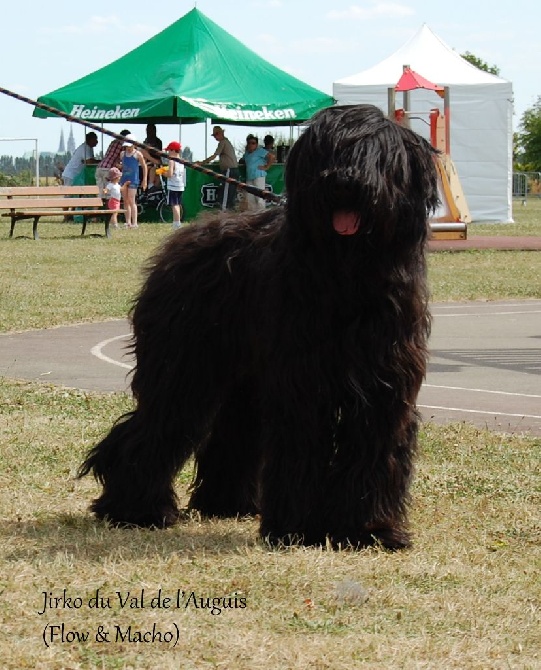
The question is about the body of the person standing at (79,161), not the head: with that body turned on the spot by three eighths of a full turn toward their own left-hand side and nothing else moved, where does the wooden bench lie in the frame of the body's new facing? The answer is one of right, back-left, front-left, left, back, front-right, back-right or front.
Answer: back-left

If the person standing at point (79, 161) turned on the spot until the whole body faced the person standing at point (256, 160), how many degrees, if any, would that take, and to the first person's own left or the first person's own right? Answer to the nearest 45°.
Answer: approximately 45° to the first person's own right

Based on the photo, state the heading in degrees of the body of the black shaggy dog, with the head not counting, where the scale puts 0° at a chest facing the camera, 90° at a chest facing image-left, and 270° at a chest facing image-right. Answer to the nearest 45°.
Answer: approximately 315°

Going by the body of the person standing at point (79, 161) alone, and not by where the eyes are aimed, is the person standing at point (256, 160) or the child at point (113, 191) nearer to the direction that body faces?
the person standing

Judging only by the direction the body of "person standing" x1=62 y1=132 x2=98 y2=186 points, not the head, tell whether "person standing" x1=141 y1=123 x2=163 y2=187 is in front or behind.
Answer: in front

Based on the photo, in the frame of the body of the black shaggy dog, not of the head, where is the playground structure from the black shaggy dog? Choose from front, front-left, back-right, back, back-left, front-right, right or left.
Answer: back-left

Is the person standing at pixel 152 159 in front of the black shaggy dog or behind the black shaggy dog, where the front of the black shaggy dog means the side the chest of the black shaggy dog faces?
behind

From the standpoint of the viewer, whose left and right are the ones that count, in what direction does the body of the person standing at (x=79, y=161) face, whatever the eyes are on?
facing to the right of the viewer

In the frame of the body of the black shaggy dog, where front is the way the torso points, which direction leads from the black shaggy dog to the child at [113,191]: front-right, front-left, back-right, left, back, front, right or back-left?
back-left
